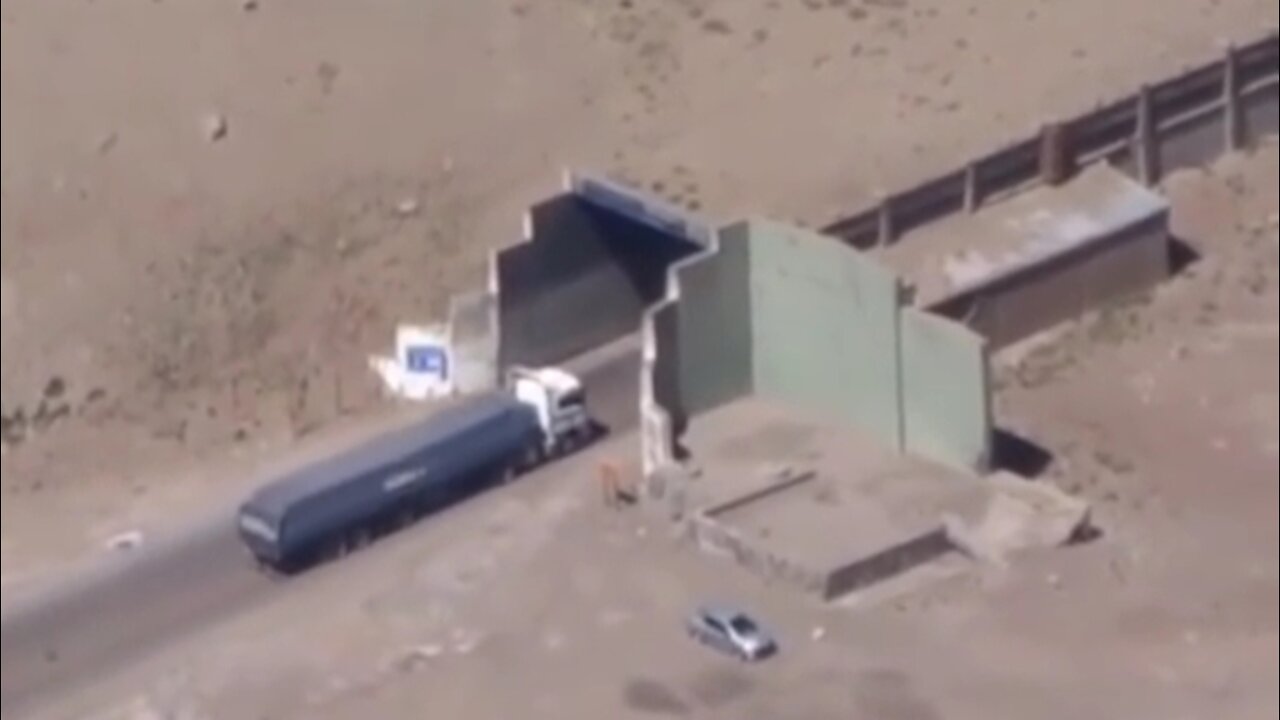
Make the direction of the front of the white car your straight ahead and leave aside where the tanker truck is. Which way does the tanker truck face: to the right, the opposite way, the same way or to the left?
to the left

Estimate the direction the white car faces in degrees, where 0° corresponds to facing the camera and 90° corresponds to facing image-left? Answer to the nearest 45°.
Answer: approximately 315°

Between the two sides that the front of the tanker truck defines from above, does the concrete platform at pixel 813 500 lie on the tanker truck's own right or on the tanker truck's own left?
on the tanker truck's own right

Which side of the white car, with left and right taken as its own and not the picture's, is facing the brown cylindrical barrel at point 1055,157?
left

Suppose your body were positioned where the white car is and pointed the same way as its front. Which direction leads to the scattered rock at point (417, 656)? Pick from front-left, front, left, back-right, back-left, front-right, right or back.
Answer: back-right

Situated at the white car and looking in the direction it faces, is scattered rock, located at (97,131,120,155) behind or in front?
behind

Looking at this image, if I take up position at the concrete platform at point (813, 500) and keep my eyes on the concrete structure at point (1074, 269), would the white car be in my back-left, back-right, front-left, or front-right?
back-right

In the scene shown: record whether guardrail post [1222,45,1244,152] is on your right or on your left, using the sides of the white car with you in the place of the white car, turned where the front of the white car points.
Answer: on your left

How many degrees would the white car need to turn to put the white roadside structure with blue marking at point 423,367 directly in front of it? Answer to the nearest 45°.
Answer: approximately 180°

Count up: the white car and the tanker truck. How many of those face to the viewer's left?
0

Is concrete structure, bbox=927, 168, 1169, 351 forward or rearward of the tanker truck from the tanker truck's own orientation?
forward

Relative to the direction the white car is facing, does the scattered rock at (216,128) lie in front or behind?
behind

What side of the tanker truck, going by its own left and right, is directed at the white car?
right

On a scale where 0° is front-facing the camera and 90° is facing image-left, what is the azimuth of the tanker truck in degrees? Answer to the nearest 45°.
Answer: approximately 225°
